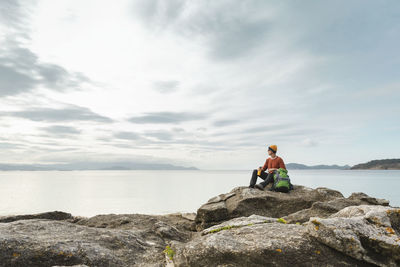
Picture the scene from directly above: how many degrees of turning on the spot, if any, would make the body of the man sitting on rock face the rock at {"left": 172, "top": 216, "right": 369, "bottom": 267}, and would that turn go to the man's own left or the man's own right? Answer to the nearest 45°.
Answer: approximately 45° to the man's own left

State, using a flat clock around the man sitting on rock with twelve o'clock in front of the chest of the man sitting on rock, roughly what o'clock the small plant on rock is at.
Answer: The small plant on rock is roughly at 11 o'clock from the man sitting on rock.

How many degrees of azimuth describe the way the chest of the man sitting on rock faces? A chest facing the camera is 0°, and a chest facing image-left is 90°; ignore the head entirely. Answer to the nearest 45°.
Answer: approximately 45°

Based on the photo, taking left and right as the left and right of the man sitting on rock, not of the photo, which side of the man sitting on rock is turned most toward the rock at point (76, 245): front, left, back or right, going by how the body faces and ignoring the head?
front

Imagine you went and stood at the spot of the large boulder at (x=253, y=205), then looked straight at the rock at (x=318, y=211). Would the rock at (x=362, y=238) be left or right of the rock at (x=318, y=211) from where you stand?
right

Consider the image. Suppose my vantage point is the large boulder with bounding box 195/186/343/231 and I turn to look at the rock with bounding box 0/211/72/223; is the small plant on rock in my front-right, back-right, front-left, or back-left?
front-left

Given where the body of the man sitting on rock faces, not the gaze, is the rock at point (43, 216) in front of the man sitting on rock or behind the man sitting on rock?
in front
